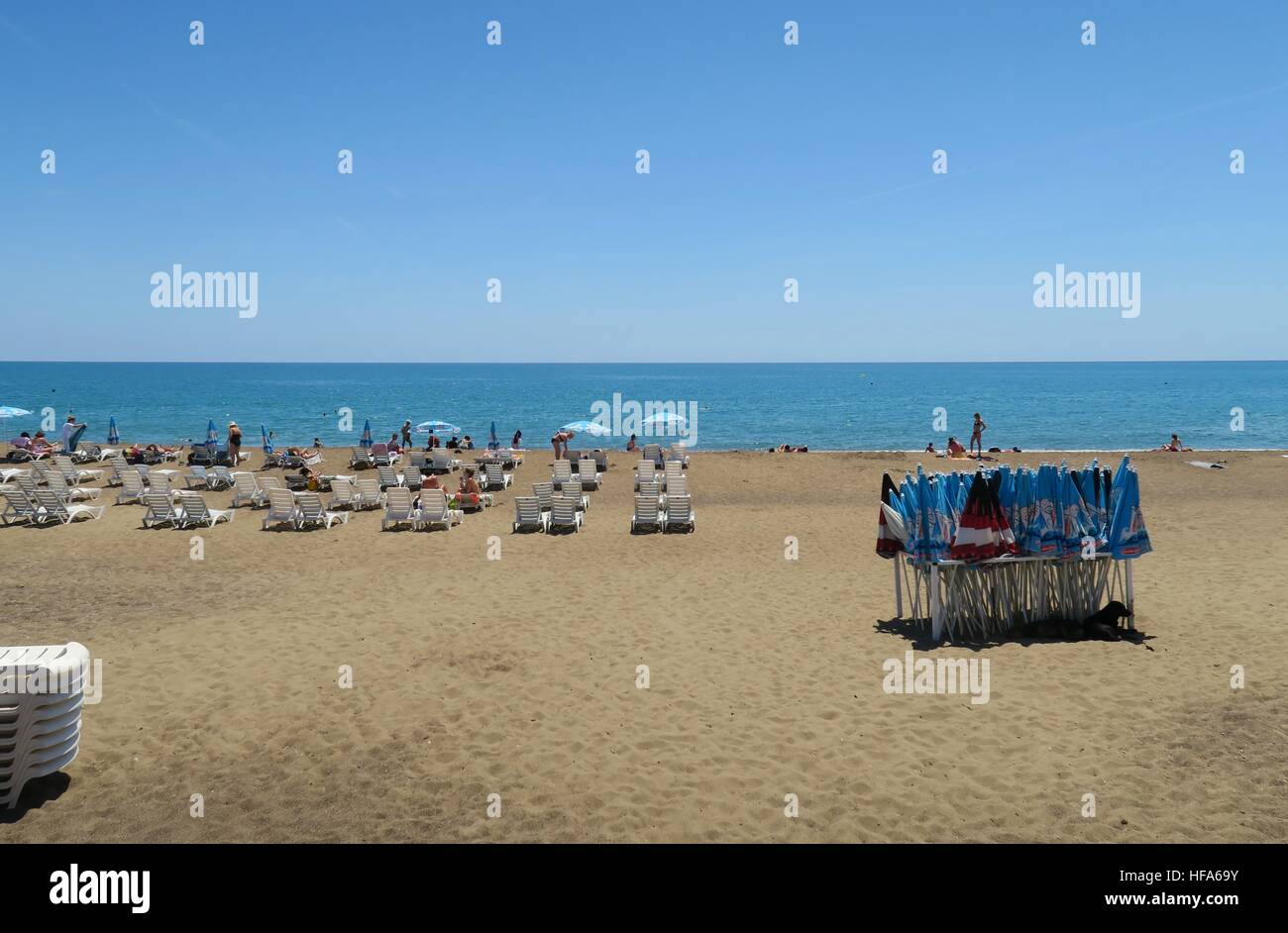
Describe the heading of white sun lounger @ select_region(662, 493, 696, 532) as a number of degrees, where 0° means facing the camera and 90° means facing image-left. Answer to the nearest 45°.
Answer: approximately 180°

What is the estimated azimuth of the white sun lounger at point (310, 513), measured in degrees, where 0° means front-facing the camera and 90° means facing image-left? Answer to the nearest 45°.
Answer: approximately 225°

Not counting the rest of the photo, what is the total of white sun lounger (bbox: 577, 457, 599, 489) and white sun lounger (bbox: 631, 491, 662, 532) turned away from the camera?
2

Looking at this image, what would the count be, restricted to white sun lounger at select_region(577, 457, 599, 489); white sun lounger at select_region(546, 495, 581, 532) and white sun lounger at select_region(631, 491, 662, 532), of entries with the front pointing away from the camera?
3

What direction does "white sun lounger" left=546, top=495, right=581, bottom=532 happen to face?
away from the camera

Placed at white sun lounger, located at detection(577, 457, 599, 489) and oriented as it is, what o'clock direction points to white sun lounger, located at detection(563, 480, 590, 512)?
white sun lounger, located at detection(563, 480, 590, 512) is roughly at 6 o'clock from white sun lounger, located at detection(577, 457, 599, 489).

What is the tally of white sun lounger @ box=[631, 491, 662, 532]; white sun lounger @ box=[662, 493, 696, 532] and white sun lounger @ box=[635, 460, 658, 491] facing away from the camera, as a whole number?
3

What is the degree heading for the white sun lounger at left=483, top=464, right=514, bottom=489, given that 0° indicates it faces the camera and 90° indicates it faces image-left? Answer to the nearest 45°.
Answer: approximately 225°

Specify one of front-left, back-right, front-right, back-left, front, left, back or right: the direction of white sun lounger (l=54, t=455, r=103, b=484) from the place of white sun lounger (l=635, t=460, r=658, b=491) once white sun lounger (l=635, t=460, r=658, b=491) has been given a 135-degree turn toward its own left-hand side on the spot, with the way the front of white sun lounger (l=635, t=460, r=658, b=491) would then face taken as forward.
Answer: front-right

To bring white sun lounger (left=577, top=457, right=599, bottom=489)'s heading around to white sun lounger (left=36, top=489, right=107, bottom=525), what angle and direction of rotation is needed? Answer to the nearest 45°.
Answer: approximately 135° to its left

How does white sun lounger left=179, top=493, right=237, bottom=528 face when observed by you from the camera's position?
facing away from the viewer and to the right of the viewer

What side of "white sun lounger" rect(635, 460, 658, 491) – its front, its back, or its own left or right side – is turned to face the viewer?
back

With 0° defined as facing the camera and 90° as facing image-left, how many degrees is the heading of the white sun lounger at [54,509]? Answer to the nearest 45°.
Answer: approximately 225°

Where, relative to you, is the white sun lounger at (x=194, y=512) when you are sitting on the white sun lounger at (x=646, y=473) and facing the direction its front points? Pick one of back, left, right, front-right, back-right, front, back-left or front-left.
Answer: back-left
